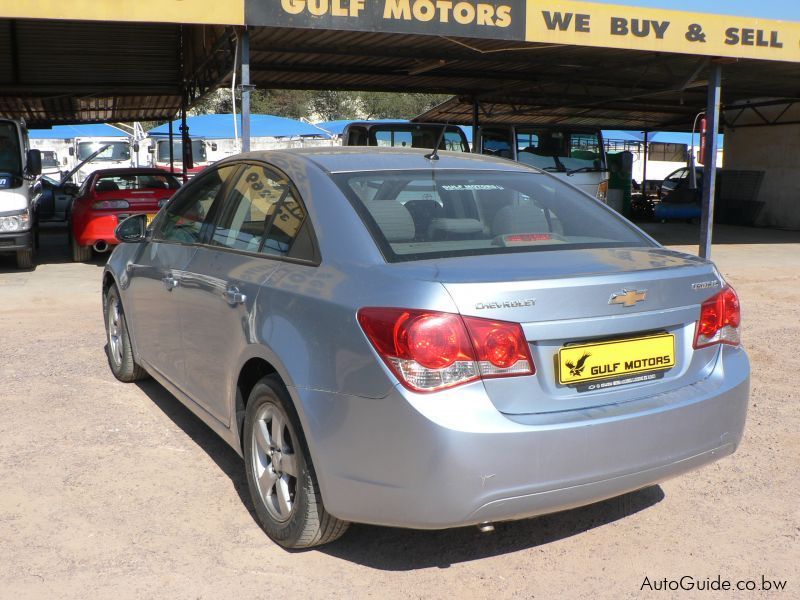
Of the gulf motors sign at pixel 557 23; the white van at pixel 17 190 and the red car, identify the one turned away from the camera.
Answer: the red car

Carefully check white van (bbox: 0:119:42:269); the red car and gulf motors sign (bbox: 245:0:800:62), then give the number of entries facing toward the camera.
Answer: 2

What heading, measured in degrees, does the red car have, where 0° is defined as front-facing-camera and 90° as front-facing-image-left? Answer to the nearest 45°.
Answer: approximately 180°

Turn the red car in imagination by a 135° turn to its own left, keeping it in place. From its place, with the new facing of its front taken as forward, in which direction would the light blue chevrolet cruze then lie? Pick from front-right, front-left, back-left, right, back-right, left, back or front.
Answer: front-left

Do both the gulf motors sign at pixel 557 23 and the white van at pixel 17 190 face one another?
no

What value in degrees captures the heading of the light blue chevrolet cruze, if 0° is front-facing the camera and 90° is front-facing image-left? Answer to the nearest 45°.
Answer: approximately 135°

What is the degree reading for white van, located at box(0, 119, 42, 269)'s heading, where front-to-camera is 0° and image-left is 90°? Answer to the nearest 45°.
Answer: approximately 0°

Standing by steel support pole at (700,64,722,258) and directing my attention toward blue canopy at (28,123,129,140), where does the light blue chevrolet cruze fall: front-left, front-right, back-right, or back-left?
back-left

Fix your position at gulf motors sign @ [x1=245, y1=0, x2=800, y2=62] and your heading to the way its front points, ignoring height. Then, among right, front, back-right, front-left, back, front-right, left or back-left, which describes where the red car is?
right

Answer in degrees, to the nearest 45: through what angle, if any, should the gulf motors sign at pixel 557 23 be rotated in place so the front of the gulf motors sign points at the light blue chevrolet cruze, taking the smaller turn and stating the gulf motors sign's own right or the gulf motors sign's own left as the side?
0° — it already faces it

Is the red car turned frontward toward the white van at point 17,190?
no

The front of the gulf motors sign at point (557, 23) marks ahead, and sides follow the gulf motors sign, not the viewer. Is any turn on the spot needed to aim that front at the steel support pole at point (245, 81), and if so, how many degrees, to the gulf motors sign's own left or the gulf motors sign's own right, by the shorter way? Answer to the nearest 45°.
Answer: approximately 90° to the gulf motors sign's own right

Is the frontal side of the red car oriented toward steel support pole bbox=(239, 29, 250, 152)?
no

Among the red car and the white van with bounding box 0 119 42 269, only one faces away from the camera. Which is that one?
the red car

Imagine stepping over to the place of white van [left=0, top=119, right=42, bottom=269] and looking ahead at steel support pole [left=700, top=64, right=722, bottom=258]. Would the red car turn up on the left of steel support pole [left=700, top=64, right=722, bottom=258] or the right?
left

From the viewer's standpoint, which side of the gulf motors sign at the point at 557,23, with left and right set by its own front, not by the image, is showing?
front

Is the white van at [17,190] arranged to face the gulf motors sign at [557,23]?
no

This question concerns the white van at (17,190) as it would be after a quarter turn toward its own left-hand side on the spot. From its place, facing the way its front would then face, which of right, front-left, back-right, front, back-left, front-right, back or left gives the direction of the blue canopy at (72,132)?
left
